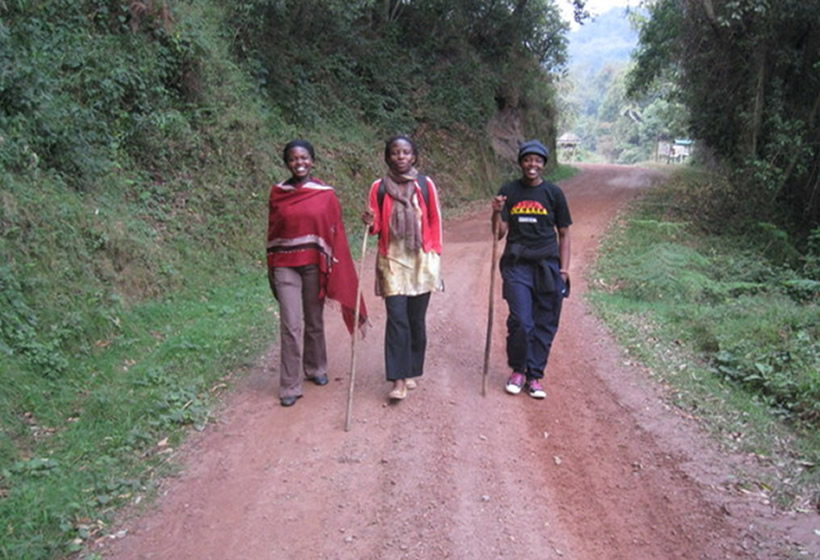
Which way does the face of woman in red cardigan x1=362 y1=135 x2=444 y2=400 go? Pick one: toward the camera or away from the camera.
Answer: toward the camera

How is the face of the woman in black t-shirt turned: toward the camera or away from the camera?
toward the camera

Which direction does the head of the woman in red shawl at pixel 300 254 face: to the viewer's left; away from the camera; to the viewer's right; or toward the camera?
toward the camera

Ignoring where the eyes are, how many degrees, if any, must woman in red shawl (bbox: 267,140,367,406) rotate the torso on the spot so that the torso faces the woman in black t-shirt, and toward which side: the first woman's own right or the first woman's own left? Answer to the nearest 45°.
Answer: approximately 90° to the first woman's own left

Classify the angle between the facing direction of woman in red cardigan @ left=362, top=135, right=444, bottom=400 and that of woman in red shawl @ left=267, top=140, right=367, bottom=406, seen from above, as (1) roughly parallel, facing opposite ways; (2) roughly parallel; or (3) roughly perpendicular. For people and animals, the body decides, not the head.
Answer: roughly parallel

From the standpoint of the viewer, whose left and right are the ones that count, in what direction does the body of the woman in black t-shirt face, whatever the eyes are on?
facing the viewer

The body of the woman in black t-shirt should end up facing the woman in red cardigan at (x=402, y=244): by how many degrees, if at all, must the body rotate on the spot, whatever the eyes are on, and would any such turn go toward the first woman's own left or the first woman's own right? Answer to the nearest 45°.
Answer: approximately 45° to the first woman's own right

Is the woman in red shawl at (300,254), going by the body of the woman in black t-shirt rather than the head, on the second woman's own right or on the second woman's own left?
on the second woman's own right

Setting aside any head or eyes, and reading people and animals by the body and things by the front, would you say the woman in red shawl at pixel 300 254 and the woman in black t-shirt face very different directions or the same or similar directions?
same or similar directions
